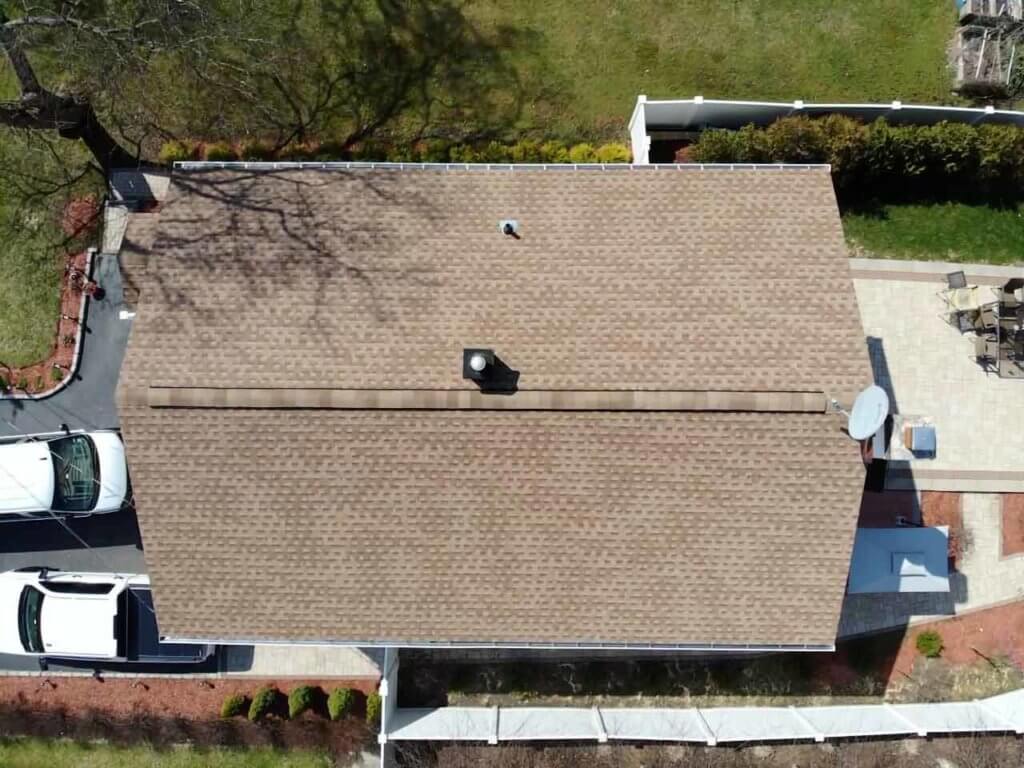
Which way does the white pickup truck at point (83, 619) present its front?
to the viewer's left

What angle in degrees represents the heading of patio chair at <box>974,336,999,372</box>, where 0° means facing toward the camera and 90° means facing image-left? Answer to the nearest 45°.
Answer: approximately 225°

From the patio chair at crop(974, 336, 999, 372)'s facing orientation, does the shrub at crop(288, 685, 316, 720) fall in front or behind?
behind

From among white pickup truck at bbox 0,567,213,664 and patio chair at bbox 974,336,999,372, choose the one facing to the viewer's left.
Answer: the white pickup truck

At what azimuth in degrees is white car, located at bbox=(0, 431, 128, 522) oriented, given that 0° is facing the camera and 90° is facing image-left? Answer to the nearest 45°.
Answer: approximately 270°

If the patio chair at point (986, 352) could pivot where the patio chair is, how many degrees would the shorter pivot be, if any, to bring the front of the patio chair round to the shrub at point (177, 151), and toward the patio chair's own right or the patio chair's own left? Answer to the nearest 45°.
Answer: approximately 180°

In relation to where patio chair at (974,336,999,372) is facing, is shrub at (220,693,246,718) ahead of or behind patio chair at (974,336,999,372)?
behind
